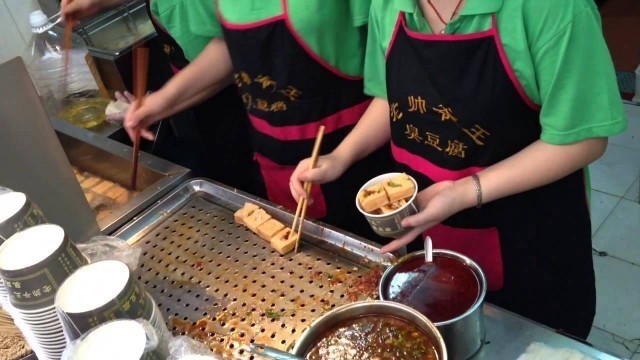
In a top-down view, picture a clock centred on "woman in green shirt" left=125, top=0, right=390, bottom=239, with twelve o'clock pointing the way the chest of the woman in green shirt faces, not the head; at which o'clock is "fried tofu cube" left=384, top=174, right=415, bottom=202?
The fried tofu cube is roughly at 10 o'clock from the woman in green shirt.

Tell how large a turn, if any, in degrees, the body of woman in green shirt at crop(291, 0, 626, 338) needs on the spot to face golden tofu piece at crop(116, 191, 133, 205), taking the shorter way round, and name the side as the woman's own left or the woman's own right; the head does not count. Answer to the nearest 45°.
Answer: approximately 45° to the woman's own right

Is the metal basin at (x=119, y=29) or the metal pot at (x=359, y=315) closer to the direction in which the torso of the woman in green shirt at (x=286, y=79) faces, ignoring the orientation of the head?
the metal pot

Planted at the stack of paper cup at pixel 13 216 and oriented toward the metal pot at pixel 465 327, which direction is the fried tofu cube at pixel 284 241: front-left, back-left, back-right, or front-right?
front-left

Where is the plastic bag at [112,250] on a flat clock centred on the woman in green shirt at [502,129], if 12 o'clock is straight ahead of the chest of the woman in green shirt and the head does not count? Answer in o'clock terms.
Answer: The plastic bag is roughly at 1 o'clock from the woman in green shirt.

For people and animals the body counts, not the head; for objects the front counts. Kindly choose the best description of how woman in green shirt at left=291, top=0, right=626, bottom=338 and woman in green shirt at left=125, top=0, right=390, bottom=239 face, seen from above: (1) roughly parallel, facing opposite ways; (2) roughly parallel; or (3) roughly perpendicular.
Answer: roughly parallel

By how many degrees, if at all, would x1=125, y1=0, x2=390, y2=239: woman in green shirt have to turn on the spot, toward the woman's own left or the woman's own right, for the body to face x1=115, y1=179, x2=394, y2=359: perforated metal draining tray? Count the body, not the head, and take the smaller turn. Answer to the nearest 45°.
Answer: approximately 45° to the woman's own left

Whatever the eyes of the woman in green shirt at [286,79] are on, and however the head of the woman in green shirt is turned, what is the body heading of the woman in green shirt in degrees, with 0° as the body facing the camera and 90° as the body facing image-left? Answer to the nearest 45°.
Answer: approximately 45°

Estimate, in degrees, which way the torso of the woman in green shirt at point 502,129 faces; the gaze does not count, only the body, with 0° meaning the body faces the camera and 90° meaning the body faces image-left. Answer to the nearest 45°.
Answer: approximately 45°

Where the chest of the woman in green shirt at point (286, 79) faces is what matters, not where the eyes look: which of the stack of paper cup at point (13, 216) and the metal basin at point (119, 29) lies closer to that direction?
the stack of paper cup

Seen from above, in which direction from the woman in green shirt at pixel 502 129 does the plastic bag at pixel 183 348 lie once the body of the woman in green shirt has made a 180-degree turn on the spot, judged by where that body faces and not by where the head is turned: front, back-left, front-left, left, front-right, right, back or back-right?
back

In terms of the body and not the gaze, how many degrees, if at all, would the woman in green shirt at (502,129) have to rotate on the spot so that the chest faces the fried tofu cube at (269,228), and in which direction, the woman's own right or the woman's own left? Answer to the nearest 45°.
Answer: approximately 45° to the woman's own right

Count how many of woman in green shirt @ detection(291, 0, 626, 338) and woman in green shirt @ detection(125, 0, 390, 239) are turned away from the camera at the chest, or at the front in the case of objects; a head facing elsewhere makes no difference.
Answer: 0

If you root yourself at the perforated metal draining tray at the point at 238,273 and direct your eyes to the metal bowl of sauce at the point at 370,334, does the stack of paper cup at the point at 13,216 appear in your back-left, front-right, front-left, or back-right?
back-right

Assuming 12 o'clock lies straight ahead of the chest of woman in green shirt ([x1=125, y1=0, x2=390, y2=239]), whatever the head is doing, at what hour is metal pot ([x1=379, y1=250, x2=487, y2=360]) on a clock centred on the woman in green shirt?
The metal pot is roughly at 10 o'clock from the woman in green shirt.

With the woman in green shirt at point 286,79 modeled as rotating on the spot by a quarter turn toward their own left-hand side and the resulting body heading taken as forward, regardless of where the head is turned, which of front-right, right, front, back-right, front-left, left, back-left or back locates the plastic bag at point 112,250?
right

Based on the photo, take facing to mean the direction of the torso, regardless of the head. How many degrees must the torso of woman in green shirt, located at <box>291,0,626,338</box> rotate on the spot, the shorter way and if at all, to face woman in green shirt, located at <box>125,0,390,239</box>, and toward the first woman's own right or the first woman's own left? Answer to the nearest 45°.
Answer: approximately 90° to the first woman's own right
